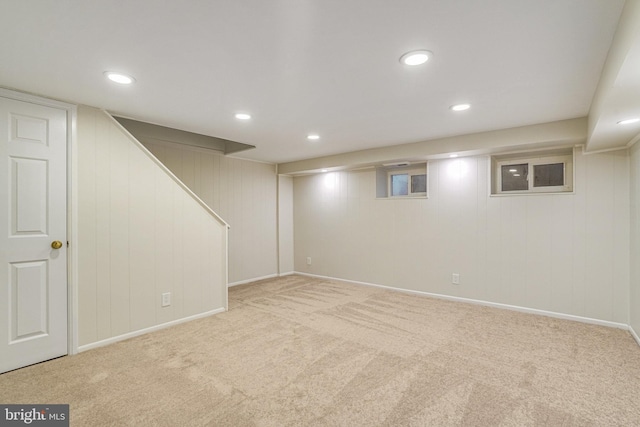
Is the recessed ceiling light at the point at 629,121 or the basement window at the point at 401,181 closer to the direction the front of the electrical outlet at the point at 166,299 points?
the recessed ceiling light

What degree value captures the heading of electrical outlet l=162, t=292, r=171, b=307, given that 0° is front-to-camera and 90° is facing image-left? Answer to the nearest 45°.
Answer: approximately 315°

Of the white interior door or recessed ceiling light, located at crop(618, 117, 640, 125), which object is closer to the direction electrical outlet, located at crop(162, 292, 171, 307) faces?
the recessed ceiling light

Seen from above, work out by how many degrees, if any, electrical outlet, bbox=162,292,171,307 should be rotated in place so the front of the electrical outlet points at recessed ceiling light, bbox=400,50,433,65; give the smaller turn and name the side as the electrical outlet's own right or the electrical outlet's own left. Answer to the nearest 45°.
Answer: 0° — it already faces it
